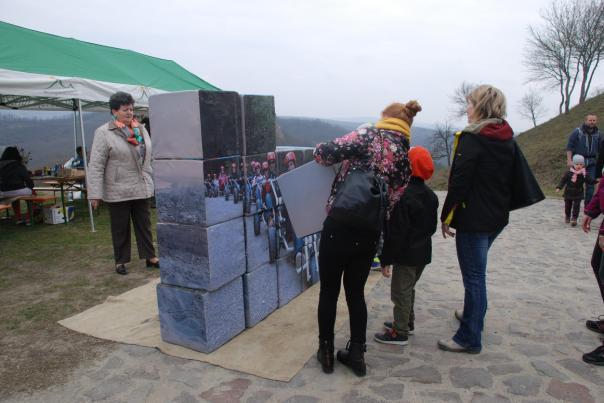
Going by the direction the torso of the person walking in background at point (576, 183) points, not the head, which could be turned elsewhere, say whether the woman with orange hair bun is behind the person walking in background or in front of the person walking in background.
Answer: in front

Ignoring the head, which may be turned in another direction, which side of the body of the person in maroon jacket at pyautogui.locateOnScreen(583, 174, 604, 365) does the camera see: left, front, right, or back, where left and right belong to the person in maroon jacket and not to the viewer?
left

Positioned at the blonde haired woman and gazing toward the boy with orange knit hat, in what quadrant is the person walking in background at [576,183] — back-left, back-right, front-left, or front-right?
back-right

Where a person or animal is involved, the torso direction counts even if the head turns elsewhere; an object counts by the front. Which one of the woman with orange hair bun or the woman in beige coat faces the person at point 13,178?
the woman with orange hair bun

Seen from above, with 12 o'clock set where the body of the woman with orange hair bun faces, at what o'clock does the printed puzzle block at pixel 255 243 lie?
The printed puzzle block is roughly at 12 o'clock from the woman with orange hair bun.

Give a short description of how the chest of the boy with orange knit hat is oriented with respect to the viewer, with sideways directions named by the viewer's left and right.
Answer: facing away from the viewer and to the left of the viewer

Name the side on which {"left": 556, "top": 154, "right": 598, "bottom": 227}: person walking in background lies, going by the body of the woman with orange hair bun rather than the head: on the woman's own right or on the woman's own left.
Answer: on the woman's own right

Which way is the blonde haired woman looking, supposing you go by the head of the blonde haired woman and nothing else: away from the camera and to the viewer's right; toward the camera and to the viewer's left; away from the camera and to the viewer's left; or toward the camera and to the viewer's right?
away from the camera and to the viewer's left

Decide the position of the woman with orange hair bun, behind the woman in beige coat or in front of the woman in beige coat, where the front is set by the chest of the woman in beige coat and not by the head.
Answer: in front

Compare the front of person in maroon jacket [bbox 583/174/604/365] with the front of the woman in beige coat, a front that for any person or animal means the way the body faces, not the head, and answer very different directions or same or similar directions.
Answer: very different directions

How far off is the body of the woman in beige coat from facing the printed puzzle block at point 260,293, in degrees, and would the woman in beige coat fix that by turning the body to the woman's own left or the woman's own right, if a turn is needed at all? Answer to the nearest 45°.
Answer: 0° — they already face it

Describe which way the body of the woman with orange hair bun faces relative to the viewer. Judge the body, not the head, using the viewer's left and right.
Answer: facing away from the viewer and to the left of the viewer

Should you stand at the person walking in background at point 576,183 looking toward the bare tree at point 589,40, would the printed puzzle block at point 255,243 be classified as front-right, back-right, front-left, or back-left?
back-left
